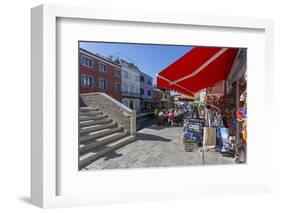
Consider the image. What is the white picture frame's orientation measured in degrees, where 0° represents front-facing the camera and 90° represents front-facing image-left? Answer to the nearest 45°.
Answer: approximately 315°
